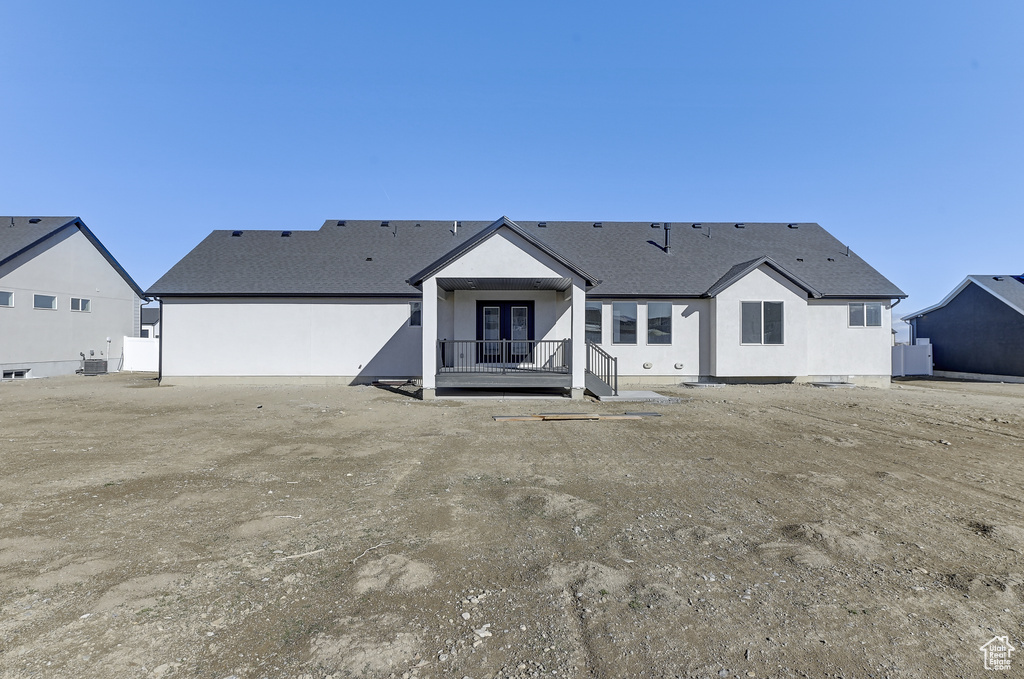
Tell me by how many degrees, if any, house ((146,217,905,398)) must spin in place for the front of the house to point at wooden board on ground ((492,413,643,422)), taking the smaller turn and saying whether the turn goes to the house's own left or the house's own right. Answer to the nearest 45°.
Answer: approximately 180°

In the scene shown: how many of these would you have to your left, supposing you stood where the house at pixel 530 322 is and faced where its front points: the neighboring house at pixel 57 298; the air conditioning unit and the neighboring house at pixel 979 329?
2

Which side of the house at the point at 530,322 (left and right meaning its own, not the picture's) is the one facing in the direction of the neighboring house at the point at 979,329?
right

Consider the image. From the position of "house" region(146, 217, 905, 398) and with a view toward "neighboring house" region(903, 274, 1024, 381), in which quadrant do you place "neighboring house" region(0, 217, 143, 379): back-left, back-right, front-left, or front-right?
back-left

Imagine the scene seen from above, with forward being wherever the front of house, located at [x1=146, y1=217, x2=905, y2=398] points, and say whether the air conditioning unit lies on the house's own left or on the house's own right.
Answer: on the house's own left

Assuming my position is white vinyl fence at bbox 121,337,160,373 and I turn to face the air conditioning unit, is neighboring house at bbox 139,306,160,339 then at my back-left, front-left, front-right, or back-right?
back-right

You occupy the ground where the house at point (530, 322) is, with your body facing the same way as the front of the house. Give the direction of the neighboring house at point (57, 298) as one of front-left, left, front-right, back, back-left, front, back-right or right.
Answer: left

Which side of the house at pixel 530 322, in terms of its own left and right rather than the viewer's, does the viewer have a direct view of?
back
